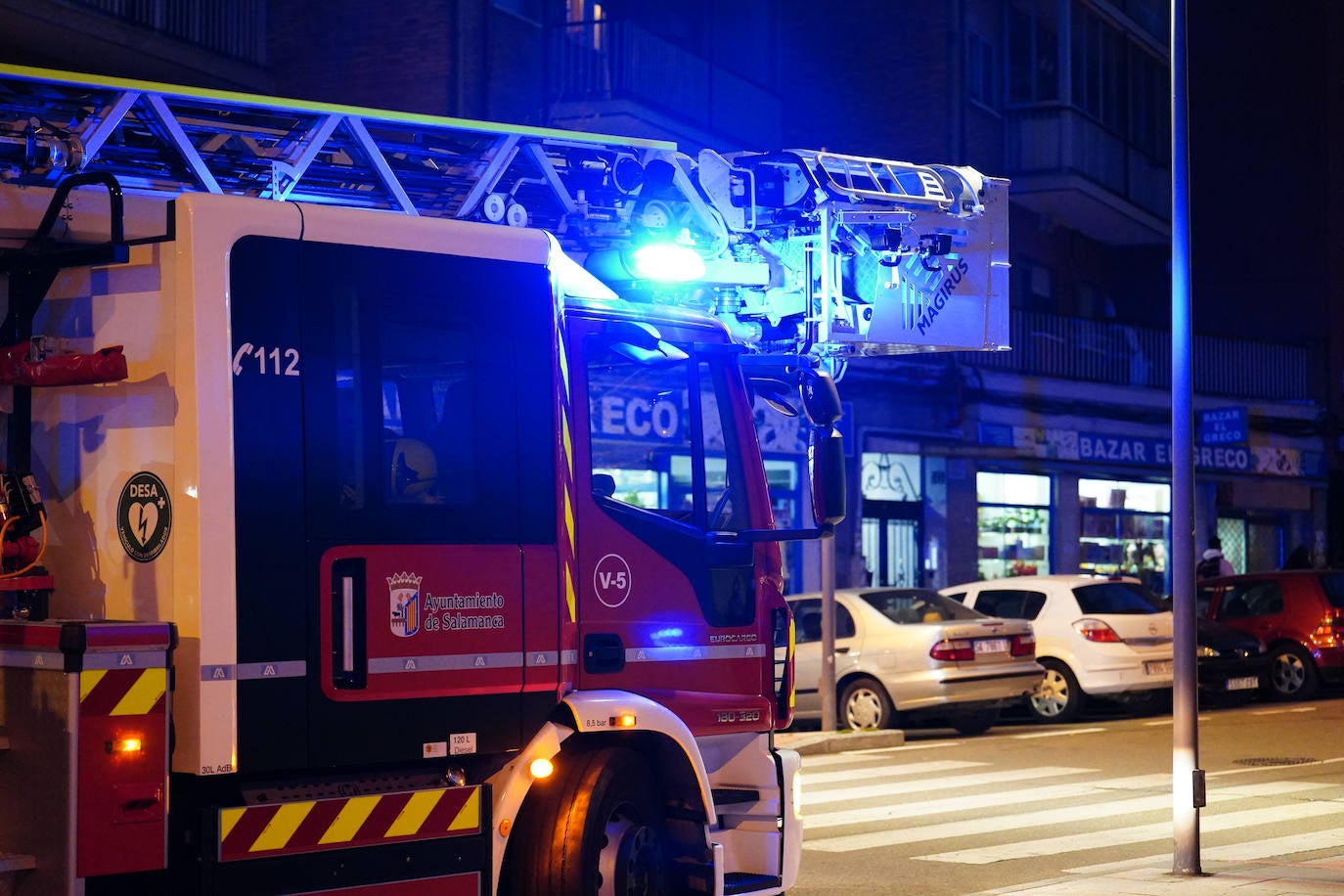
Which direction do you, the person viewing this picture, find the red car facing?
facing away from the viewer and to the left of the viewer

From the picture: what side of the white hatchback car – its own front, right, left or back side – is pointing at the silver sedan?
left

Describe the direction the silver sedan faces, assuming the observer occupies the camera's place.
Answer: facing away from the viewer and to the left of the viewer

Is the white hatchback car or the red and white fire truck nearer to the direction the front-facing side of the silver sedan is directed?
the white hatchback car

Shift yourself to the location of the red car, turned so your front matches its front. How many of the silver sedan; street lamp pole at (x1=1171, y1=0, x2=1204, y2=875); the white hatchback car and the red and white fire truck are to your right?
0

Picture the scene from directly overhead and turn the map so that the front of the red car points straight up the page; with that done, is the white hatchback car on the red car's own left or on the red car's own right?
on the red car's own left

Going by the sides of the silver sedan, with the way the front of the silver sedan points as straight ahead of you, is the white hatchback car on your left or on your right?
on your right

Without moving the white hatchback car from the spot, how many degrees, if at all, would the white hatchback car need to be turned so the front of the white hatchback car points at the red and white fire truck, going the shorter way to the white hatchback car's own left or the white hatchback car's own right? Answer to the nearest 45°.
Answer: approximately 135° to the white hatchback car's own left

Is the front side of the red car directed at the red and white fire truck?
no

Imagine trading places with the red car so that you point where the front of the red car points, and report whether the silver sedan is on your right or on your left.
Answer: on your left

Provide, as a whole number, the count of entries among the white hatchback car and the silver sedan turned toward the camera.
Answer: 0

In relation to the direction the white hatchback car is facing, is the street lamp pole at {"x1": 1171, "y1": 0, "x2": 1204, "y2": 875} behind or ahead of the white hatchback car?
behind

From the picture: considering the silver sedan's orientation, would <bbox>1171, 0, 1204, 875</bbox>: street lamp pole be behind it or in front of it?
behind

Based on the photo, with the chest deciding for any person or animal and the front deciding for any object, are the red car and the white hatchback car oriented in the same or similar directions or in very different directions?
same or similar directions

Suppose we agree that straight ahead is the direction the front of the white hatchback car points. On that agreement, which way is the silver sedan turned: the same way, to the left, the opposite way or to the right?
the same way

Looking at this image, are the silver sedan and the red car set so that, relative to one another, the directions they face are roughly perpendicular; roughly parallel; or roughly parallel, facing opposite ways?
roughly parallel

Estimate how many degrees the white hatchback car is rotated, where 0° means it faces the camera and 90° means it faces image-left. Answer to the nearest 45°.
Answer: approximately 135°
